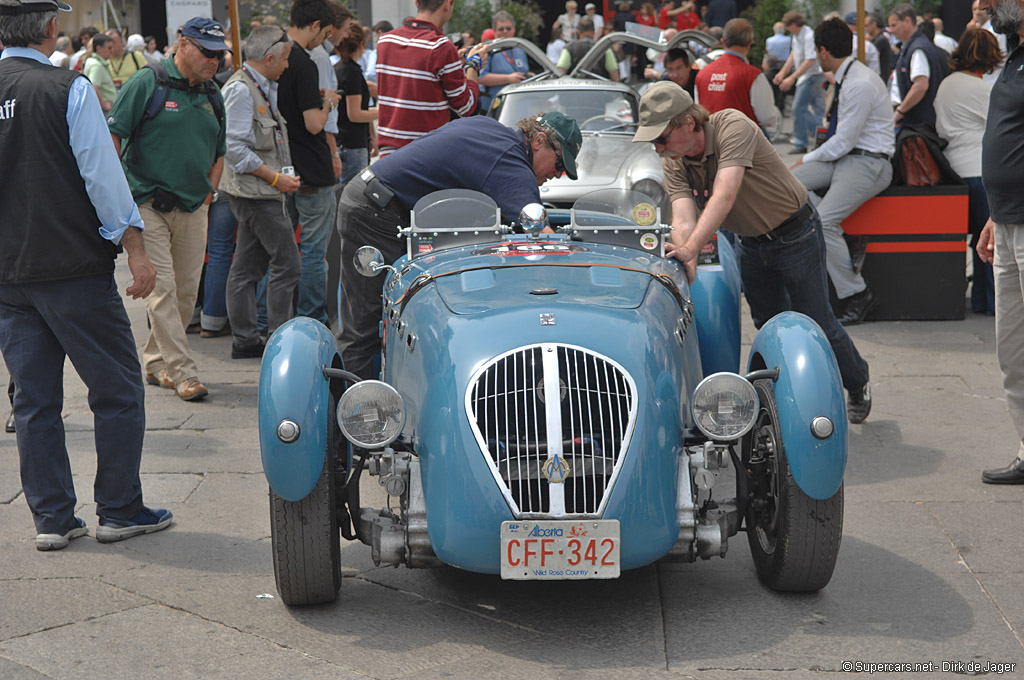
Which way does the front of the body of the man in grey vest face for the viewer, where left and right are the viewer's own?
facing the viewer and to the right of the viewer

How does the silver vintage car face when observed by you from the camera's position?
facing the viewer

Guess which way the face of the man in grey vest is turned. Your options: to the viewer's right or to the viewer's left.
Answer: to the viewer's right

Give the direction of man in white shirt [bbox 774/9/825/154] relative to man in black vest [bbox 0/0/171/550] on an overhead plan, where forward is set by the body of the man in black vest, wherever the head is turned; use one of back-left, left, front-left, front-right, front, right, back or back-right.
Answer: front

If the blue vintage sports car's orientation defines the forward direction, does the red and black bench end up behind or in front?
behind

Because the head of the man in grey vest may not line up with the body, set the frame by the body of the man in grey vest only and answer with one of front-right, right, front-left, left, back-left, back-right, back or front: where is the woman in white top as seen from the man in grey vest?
front-left

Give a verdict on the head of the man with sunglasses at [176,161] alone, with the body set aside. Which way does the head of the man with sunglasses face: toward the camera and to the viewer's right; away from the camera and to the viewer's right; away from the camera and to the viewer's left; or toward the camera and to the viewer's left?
toward the camera and to the viewer's right

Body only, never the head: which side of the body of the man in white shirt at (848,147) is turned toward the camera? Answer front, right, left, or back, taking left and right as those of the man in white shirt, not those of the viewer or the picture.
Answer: left

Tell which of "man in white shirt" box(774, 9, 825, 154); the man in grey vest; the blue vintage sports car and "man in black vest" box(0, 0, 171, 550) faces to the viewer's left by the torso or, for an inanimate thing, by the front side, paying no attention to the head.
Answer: the man in white shirt

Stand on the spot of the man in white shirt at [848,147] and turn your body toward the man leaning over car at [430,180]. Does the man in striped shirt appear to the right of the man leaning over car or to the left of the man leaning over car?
right

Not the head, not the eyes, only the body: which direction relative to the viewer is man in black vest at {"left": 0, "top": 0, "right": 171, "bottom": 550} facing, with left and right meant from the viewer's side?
facing away from the viewer and to the right of the viewer

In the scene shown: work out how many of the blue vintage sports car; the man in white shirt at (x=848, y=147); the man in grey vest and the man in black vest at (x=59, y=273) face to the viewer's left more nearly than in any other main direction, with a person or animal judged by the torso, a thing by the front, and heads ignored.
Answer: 1
